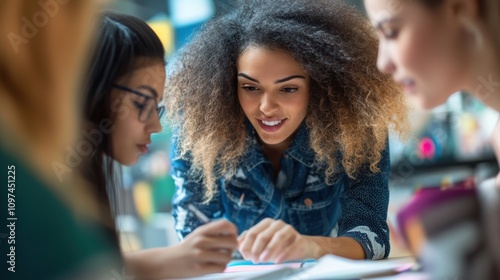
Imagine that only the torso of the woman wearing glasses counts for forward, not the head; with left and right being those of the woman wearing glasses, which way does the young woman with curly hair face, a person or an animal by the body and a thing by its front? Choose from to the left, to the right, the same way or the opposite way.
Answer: to the right

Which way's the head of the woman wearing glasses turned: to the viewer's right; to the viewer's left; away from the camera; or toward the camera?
to the viewer's right

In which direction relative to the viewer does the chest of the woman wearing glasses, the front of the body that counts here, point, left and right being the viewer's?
facing to the right of the viewer

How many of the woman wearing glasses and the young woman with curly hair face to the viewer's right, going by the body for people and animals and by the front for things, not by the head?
1

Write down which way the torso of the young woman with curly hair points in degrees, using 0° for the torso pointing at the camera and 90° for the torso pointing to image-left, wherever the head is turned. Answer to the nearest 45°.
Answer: approximately 0°

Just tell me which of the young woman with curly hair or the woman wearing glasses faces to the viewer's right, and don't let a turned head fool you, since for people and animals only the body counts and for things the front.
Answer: the woman wearing glasses
